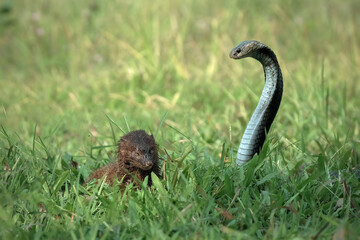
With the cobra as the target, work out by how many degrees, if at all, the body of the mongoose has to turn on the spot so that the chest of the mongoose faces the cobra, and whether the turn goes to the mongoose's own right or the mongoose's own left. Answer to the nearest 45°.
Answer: approximately 45° to the mongoose's own left

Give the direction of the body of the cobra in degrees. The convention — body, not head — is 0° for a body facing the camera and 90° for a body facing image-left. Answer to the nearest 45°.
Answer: approximately 90°

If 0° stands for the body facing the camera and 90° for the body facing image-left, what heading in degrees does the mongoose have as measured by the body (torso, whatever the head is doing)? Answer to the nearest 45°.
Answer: approximately 315°
